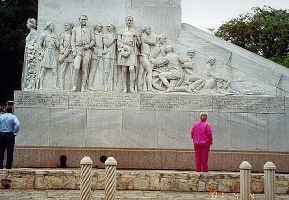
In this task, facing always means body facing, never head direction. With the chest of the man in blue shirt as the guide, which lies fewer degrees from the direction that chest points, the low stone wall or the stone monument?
the stone monument

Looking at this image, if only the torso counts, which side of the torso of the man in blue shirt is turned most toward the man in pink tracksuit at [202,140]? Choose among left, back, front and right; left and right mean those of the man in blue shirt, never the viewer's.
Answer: right

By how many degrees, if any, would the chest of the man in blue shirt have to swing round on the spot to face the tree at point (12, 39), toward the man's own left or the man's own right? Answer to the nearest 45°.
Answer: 0° — they already face it

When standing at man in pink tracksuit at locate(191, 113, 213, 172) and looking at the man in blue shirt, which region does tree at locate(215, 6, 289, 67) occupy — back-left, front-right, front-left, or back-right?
back-right

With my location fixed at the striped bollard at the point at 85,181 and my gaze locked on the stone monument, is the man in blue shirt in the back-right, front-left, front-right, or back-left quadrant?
front-left

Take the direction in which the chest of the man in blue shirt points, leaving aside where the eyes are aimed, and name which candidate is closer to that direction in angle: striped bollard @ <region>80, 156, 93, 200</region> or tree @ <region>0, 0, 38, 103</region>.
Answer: the tree

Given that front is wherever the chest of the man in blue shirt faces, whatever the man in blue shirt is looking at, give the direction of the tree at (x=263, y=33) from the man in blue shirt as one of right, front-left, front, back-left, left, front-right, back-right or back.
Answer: front-right

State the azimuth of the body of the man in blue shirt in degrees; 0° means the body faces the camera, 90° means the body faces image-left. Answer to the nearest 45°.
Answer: approximately 180°

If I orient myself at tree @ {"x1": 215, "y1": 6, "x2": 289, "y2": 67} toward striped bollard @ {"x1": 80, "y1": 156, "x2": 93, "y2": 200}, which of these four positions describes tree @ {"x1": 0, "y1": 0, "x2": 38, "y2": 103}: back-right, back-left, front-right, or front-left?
front-right

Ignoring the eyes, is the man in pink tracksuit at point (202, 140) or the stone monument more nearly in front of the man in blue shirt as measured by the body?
the stone monument

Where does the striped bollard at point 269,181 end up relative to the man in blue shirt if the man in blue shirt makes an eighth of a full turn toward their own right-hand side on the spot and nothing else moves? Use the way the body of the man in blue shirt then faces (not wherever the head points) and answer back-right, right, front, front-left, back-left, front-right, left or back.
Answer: right
